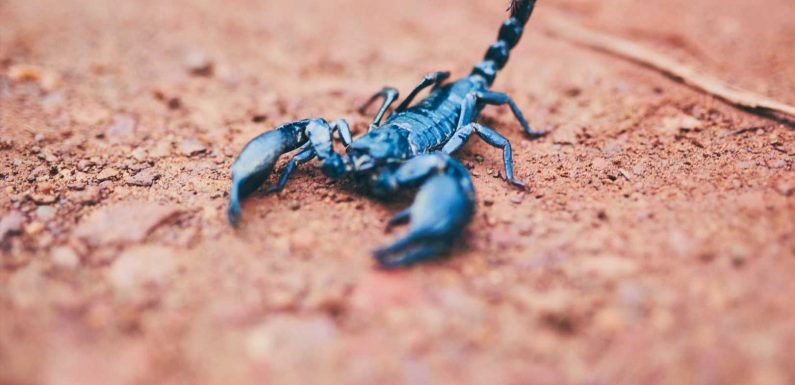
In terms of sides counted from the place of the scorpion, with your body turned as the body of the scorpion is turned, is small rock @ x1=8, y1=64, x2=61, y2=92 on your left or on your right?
on your right

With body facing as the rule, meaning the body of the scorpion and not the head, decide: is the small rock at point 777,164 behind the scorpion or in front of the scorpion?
behind

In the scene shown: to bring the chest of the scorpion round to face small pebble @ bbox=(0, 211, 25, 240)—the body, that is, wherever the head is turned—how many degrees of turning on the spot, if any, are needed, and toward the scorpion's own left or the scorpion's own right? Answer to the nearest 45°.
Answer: approximately 45° to the scorpion's own right

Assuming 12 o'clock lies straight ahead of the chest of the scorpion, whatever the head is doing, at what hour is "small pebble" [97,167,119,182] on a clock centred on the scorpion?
The small pebble is roughly at 2 o'clock from the scorpion.

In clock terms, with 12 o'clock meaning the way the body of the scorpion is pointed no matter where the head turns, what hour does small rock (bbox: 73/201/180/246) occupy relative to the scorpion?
The small rock is roughly at 1 o'clock from the scorpion.

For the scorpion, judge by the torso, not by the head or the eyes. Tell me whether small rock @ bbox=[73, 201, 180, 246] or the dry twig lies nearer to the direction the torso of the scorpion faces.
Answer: the small rock

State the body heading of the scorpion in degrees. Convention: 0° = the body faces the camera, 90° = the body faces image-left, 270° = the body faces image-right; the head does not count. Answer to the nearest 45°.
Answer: approximately 45°

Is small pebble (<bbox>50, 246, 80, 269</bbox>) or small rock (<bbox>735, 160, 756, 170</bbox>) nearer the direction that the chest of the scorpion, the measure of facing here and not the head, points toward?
the small pebble

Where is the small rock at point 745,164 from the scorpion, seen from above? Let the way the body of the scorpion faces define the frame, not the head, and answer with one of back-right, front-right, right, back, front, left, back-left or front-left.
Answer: back-left

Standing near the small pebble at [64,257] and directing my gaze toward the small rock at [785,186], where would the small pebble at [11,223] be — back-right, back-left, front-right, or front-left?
back-left
